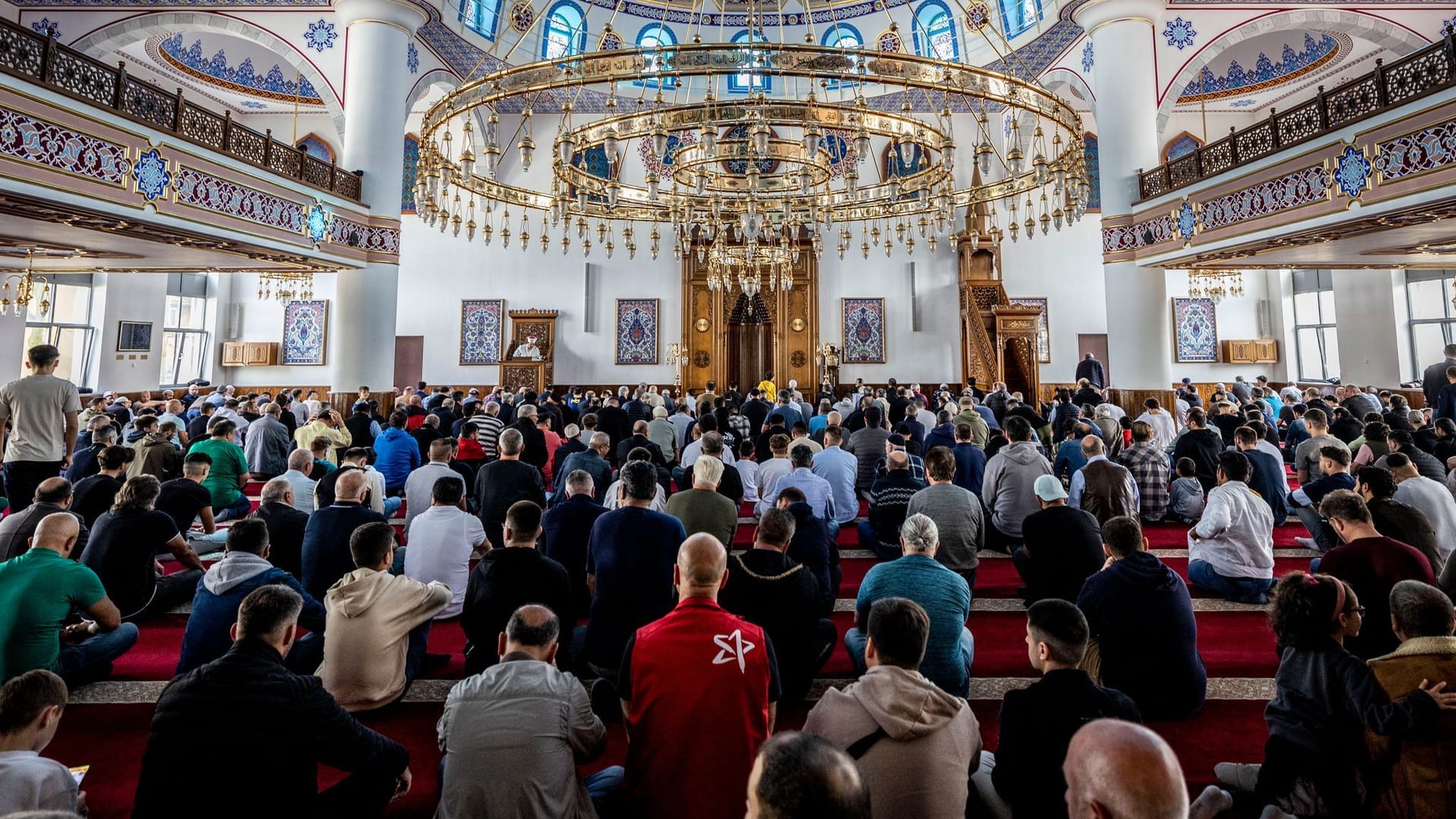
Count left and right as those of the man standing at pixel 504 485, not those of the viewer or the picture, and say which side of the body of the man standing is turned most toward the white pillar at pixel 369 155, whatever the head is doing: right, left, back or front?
front

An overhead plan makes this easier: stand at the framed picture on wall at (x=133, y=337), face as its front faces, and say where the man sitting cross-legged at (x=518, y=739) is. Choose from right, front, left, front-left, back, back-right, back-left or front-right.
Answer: front

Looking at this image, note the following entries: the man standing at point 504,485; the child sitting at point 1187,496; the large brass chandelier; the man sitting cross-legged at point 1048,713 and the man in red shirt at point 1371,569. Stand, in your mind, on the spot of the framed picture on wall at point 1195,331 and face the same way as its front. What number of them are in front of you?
5

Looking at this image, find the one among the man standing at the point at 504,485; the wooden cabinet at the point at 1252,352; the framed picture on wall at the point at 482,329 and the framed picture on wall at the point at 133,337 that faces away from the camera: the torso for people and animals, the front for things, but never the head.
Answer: the man standing

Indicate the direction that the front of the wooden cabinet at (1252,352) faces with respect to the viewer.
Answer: facing the viewer

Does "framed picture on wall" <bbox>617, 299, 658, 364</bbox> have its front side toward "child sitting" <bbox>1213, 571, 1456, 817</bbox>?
yes

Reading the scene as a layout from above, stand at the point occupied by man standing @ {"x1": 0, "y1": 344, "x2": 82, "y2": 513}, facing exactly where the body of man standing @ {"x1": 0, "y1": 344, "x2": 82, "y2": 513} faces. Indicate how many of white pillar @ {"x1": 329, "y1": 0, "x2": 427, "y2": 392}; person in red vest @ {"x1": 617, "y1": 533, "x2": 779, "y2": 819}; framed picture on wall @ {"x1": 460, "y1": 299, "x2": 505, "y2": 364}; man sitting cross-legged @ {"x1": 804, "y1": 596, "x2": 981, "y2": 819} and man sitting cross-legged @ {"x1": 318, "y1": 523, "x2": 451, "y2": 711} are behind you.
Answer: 3

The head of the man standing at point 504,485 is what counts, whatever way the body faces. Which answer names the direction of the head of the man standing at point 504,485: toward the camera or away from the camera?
away from the camera

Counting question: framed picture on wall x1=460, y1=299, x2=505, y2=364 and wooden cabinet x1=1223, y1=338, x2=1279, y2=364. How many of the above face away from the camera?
0

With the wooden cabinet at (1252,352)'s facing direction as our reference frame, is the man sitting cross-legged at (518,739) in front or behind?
in front

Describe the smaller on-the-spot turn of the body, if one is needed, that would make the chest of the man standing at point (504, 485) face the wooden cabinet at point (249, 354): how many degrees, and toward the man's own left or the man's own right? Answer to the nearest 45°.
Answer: approximately 45° to the man's own left

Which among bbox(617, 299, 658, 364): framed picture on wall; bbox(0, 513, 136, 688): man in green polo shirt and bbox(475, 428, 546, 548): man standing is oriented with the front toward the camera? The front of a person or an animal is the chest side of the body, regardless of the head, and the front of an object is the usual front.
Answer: the framed picture on wall

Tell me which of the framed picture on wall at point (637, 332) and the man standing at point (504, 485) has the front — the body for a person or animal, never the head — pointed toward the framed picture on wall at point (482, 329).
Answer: the man standing

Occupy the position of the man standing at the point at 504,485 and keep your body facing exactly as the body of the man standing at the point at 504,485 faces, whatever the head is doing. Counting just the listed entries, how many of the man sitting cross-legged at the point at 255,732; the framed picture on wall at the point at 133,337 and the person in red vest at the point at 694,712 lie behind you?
2

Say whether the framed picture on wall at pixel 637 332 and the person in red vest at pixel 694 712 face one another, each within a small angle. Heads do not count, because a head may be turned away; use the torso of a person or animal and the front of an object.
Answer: yes

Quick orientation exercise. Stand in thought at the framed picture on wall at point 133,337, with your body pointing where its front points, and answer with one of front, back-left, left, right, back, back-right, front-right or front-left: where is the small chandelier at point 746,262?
front-left

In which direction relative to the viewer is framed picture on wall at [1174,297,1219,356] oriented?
toward the camera

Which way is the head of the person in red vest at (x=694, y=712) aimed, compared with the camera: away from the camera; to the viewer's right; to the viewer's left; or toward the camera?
away from the camera

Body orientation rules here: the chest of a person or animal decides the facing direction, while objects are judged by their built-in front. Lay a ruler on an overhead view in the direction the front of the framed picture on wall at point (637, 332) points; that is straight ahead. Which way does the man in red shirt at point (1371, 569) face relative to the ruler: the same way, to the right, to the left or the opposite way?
the opposite way

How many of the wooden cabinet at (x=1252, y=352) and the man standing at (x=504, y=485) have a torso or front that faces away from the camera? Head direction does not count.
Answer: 1
